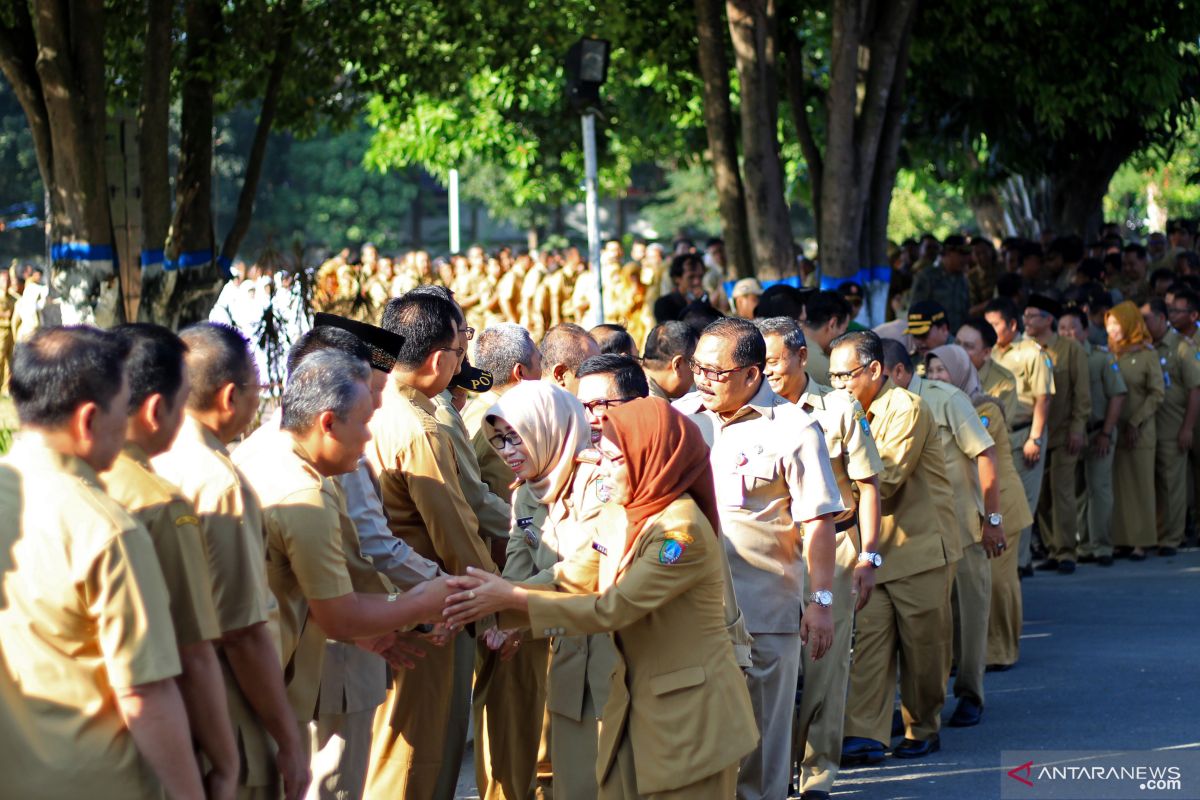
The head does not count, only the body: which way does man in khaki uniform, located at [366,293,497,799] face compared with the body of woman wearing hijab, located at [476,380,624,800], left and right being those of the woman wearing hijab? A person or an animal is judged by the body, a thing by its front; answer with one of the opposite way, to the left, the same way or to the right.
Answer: the opposite way

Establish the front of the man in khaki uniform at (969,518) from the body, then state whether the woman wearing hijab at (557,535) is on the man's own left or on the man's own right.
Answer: on the man's own left

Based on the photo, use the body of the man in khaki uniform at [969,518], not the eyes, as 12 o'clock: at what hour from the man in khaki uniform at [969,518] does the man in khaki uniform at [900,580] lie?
the man in khaki uniform at [900,580] is roughly at 10 o'clock from the man in khaki uniform at [969,518].

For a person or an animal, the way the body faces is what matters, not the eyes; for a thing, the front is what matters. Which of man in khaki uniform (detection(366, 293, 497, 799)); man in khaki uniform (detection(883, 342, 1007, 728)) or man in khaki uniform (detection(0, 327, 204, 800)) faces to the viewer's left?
man in khaki uniform (detection(883, 342, 1007, 728))

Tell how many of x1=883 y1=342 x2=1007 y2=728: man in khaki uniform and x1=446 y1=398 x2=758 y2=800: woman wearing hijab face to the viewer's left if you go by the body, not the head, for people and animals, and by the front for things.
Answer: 2

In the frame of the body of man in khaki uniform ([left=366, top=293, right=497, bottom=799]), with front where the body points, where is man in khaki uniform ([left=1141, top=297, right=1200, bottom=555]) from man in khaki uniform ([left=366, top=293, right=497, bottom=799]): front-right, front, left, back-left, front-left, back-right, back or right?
front

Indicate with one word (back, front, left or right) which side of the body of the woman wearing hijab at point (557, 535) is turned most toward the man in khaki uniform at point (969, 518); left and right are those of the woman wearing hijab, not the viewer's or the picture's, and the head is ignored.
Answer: back

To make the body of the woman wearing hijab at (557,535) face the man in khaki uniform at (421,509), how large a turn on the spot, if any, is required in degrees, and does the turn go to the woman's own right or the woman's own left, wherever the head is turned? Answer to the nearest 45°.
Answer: approximately 45° to the woman's own right

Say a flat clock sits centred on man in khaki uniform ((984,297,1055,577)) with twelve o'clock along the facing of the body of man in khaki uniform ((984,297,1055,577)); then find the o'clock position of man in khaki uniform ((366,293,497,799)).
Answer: man in khaki uniform ((366,293,497,799)) is roughly at 11 o'clock from man in khaki uniform ((984,297,1055,577)).

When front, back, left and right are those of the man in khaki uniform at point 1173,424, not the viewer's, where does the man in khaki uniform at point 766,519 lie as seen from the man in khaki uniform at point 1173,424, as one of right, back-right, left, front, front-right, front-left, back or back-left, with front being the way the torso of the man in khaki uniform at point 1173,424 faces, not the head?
front-left

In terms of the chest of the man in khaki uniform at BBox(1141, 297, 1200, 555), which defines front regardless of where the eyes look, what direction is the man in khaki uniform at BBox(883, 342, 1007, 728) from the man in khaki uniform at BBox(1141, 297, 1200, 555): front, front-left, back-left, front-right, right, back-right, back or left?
front-left

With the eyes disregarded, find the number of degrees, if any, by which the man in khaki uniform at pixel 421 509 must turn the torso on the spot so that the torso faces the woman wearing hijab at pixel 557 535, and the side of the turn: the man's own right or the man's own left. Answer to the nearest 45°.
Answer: approximately 45° to the man's own right

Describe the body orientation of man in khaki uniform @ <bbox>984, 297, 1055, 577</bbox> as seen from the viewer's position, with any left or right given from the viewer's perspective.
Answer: facing the viewer and to the left of the viewer

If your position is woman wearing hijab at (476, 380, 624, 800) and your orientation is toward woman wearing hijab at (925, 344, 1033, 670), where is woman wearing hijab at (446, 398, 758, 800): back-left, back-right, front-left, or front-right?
back-right

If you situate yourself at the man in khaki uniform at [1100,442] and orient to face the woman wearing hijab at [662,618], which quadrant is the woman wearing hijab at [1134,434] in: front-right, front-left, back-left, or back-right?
back-left

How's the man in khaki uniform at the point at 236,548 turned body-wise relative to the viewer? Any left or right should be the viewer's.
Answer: facing away from the viewer and to the right of the viewer

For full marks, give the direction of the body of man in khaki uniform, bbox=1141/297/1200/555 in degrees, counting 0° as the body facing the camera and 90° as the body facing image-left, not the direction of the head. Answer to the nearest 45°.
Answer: approximately 45°
